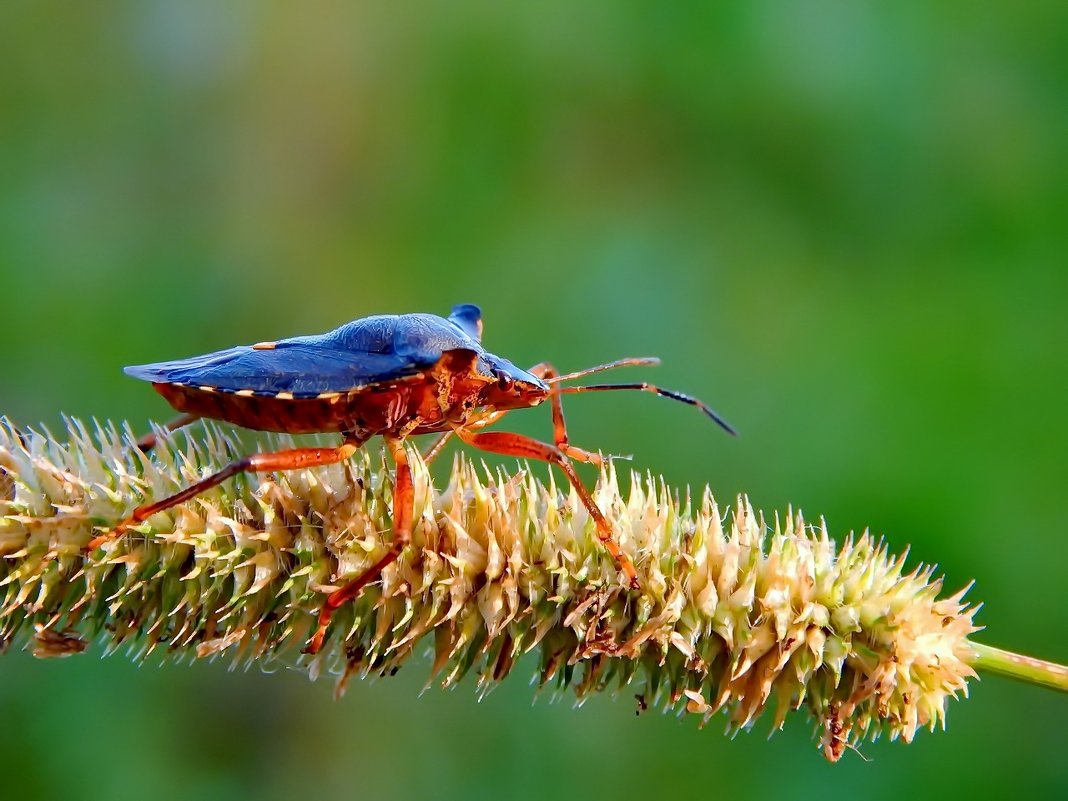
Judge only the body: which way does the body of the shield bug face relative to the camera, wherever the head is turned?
to the viewer's right
